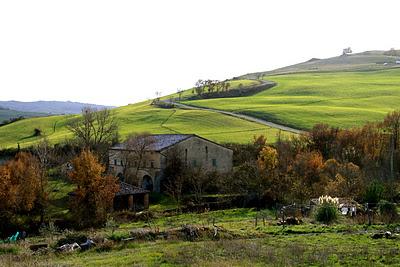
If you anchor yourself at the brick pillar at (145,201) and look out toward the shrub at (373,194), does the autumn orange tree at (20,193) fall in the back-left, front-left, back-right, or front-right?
back-right

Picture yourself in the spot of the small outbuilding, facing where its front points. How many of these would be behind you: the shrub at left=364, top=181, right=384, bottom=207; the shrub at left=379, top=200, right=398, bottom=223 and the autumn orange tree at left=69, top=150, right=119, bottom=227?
0

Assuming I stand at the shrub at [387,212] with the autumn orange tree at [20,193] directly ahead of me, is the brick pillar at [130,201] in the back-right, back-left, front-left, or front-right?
front-right

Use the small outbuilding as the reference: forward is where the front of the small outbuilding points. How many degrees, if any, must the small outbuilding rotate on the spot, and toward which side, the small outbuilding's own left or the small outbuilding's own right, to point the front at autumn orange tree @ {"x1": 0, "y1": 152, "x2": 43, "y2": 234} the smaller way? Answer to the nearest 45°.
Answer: approximately 45° to the small outbuilding's own right

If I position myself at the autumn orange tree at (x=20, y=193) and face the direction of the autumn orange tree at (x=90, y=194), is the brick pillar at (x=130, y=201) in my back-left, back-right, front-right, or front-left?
front-left

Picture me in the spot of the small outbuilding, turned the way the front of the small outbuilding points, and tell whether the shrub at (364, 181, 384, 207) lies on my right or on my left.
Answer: on my left

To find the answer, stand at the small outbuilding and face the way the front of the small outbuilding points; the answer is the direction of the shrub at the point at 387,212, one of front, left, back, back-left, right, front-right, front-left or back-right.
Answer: front-left

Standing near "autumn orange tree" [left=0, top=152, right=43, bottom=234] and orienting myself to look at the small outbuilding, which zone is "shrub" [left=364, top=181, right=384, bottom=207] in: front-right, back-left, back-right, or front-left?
front-right

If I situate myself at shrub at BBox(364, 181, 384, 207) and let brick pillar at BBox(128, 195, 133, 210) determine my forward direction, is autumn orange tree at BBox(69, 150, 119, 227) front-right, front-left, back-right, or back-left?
front-left

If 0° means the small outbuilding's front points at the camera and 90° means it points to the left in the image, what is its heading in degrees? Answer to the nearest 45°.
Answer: approximately 0°
